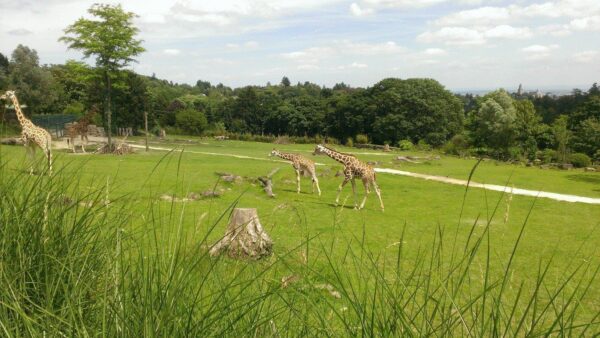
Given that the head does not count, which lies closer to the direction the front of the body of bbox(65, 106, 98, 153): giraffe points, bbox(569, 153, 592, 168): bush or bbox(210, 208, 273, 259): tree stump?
the bush

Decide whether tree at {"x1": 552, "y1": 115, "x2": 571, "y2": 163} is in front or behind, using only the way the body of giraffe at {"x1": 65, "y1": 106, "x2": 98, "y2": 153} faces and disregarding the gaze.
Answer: in front
